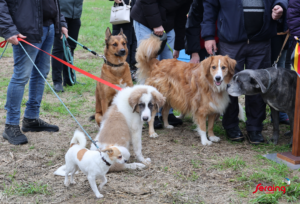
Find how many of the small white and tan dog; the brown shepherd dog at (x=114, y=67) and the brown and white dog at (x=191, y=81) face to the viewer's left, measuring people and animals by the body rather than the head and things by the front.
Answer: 0

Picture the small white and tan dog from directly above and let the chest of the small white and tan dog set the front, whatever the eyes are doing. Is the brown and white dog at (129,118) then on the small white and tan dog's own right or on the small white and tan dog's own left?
on the small white and tan dog's own left

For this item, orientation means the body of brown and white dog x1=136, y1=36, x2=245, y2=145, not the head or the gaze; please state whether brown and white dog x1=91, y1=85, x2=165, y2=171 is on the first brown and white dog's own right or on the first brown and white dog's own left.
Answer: on the first brown and white dog's own right

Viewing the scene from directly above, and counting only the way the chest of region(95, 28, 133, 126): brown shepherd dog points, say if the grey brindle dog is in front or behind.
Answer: in front

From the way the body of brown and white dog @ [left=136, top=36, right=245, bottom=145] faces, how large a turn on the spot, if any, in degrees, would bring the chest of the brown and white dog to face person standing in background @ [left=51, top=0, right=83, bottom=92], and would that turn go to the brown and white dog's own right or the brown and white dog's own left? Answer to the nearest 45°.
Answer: approximately 180°

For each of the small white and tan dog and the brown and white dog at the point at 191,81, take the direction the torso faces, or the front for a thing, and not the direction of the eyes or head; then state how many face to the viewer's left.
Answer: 0

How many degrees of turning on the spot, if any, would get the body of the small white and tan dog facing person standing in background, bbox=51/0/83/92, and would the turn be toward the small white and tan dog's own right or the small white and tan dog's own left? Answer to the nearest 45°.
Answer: approximately 135° to the small white and tan dog's own left

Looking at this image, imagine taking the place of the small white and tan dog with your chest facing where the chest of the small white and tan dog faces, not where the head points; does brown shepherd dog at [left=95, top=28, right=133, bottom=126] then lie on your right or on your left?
on your left

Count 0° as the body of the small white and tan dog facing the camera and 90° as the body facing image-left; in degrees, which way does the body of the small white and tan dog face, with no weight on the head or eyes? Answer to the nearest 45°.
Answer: approximately 315°
